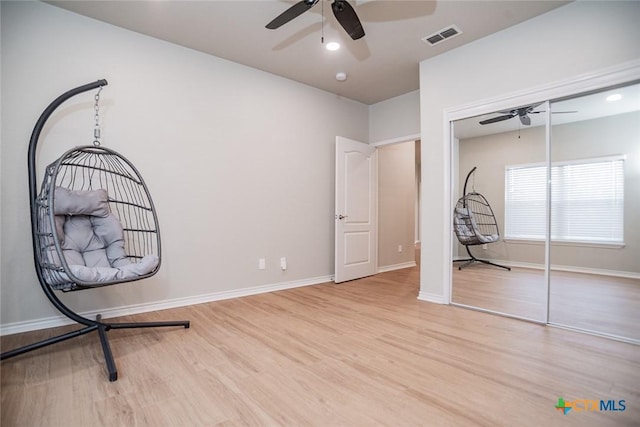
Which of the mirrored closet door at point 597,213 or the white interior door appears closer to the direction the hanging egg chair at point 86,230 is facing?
the mirrored closet door

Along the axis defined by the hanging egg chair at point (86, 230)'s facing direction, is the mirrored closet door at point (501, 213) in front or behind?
in front

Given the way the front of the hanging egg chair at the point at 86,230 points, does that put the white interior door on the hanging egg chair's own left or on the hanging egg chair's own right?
on the hanging egg chair's own left

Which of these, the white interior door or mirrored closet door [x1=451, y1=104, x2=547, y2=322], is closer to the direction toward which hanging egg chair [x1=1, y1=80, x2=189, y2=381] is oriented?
the mirrored closet door

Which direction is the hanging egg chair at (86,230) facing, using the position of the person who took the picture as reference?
facing the viewer and to the right of the viewer

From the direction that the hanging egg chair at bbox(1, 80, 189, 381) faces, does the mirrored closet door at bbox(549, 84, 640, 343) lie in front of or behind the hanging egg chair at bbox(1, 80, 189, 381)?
in front
